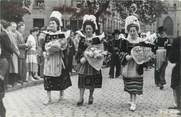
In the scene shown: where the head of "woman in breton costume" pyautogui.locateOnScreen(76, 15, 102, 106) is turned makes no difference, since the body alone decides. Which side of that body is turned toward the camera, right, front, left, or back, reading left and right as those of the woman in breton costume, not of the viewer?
front

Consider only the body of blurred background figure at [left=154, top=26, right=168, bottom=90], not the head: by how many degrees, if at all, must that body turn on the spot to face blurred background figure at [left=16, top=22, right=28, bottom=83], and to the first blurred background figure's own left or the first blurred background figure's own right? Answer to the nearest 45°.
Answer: approximately 90° to the first blurred background figure's own right

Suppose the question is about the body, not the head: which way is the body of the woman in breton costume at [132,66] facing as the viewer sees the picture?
toward the camera

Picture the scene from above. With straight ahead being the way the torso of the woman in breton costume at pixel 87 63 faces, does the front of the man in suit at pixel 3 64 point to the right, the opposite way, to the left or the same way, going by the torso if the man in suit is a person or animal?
to the left

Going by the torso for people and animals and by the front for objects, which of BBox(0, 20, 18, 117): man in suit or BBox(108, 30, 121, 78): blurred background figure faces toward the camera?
the blurred background figure

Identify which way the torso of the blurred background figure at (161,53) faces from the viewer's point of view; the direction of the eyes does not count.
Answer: toward the camera

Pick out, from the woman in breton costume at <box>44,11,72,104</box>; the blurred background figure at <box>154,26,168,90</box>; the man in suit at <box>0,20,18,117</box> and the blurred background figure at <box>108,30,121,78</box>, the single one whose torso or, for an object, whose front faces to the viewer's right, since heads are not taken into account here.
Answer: the man in suit

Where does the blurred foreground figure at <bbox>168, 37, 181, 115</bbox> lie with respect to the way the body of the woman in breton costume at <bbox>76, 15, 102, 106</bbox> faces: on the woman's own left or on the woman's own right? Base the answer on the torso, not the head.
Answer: on the woman's own left

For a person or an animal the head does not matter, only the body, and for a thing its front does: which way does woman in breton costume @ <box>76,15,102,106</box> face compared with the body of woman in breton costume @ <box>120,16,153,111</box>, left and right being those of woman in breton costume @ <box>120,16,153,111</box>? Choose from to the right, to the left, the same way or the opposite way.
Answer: the same way

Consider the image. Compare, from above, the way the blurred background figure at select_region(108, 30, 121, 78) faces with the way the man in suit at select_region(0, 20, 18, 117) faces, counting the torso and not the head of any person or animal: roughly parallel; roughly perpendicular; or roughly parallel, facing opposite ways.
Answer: roughly perpendicular

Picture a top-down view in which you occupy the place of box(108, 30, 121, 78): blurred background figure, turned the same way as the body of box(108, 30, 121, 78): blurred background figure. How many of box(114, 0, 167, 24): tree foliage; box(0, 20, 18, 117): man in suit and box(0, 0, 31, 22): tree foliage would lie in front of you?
1

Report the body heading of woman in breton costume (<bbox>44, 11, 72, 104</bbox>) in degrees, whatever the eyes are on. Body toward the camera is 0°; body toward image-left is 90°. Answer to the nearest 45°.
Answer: approximately 45°
